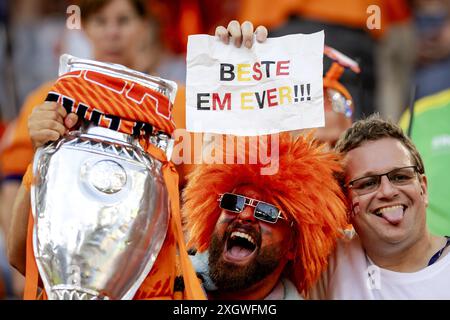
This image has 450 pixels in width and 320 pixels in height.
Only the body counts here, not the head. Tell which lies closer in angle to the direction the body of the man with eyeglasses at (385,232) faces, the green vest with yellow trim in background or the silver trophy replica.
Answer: the silver trophy replica

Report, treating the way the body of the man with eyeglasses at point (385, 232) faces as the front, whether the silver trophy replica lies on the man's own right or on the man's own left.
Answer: on the man's own right

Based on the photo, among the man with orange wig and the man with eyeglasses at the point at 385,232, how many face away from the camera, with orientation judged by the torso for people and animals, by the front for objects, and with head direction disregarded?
0

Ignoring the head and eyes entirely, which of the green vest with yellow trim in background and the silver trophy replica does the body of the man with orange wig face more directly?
the silver trophy replica

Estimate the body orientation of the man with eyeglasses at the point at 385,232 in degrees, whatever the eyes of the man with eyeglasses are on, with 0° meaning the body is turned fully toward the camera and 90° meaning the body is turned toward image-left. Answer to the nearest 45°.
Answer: approximately 0°

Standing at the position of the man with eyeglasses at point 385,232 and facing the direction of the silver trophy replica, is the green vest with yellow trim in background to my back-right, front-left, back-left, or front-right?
back-right

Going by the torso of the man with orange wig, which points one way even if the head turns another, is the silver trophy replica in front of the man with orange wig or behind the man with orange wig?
in front

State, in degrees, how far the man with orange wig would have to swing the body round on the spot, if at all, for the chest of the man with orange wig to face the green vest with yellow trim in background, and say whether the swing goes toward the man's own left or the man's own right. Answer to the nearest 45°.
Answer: approximately 180°

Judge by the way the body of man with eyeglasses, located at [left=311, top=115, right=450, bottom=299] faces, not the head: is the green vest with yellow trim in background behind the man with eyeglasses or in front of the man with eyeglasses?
behind

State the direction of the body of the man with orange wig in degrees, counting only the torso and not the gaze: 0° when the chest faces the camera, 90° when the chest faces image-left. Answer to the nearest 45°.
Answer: approximately 45°
